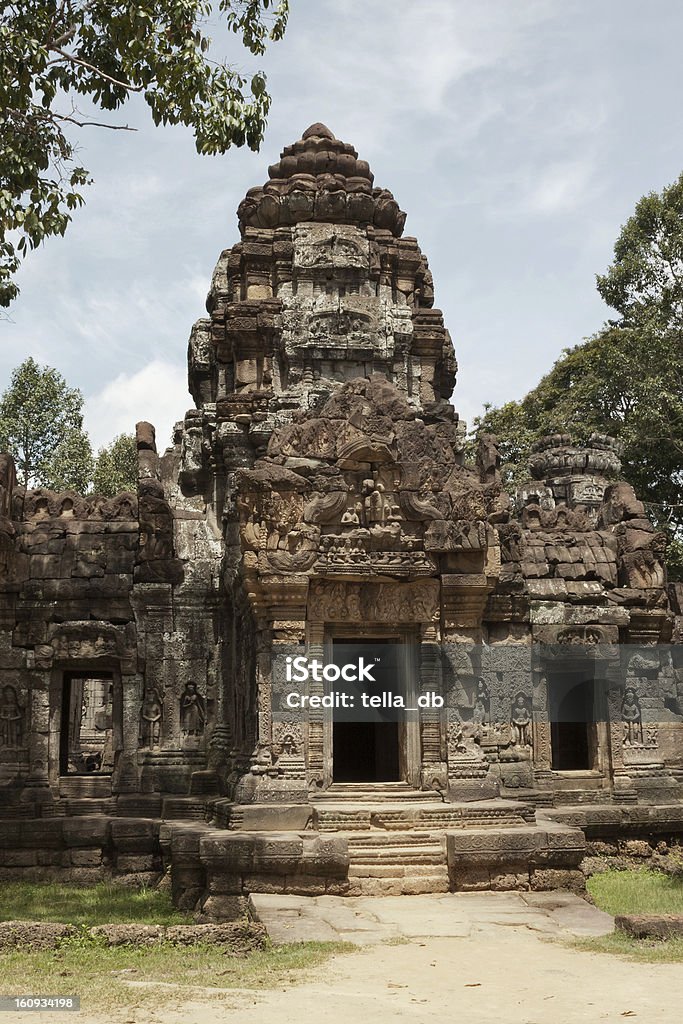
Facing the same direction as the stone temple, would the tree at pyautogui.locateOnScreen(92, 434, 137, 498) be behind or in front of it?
behind

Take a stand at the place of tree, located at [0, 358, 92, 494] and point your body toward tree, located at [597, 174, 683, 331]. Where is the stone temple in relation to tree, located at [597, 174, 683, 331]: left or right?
right

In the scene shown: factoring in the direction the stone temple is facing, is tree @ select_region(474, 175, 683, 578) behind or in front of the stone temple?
behind

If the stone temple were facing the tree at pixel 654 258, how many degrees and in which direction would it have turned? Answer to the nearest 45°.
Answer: approximately 135° to its left

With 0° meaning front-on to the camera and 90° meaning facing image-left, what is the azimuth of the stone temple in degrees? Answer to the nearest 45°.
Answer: approximately 0°
